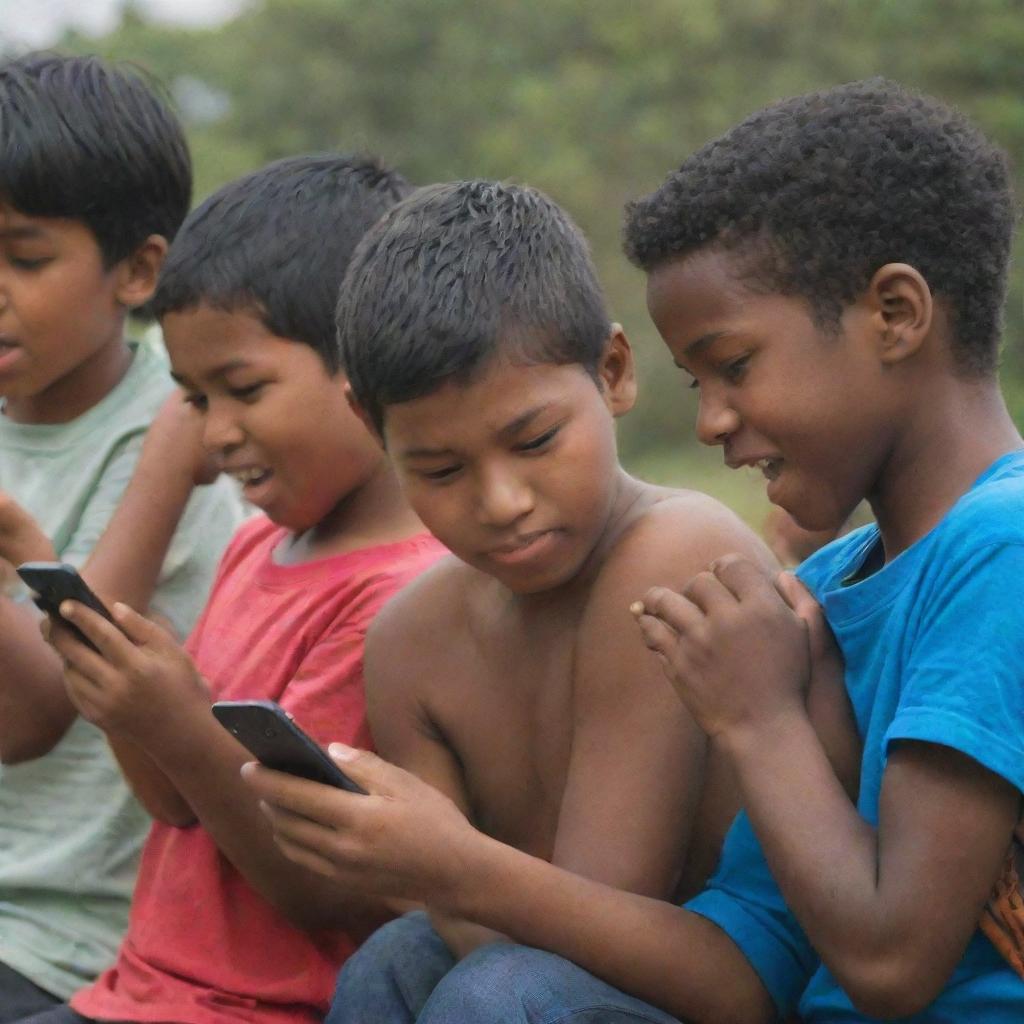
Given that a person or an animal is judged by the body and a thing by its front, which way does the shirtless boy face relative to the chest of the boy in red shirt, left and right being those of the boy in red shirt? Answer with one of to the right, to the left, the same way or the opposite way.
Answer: the same way

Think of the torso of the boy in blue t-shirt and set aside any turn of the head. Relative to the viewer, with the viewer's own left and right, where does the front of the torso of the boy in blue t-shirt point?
facing to the left of the viewer

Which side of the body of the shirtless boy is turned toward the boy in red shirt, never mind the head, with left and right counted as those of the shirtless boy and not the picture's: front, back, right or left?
right

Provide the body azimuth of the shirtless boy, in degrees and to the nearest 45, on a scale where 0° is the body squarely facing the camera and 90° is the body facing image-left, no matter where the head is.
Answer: approximately 45°

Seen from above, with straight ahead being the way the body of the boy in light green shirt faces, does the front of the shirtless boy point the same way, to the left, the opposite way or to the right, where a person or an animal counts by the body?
the same way

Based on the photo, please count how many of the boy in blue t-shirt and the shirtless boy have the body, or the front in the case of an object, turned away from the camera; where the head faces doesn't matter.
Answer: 0

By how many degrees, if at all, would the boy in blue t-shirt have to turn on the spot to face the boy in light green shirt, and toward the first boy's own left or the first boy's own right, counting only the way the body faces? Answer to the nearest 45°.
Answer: approximately 45° to the first boy's own right

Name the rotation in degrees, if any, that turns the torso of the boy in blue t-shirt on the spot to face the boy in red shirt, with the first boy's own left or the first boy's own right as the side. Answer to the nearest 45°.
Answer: approximately 45° to the first boy's own right

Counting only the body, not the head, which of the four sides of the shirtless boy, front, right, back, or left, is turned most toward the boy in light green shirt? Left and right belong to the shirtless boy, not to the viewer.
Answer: right

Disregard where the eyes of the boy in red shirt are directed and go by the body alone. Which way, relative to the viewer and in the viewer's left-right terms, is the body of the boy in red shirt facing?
facing the viewer and to the left of the viewer

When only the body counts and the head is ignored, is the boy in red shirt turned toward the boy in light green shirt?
no

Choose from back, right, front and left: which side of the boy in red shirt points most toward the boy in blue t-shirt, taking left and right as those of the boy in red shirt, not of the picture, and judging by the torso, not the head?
left

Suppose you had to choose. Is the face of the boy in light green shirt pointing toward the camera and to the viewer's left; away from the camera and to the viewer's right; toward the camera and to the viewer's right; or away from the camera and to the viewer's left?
toward the camera and to the viewer's left
